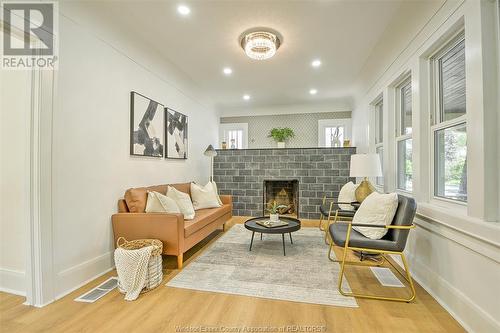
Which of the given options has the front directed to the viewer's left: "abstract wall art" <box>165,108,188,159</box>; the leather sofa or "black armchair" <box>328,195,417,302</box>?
the black armchair

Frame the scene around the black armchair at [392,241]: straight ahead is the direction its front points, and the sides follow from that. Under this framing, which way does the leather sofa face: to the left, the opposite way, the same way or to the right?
the opposite way

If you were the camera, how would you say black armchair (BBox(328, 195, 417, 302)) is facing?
facing to the left of the viewer

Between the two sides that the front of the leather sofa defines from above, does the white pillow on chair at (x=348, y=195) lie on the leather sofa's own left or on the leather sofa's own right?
on the leather sofa's own left

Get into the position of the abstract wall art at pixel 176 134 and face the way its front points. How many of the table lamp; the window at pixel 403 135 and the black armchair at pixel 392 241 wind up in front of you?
3

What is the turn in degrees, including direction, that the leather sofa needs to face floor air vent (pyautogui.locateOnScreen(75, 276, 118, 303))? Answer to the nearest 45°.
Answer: approximately 90° to its right

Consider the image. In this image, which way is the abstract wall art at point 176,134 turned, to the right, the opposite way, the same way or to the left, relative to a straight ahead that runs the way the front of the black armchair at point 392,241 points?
the opposite way

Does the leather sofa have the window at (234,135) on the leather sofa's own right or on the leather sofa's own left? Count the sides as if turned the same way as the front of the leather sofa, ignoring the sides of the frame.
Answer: on the leather sofa's own left

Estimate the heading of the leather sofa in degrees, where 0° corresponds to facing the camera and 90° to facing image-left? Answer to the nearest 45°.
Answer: approximately 315°

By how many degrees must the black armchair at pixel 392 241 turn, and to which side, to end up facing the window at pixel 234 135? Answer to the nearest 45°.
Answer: approximately 45° to its right

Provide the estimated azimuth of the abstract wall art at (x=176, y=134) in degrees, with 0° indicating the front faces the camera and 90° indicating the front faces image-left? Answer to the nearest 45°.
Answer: approximately 315°
